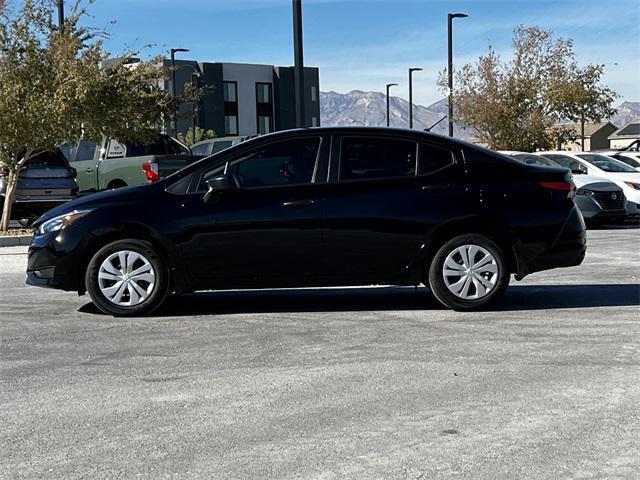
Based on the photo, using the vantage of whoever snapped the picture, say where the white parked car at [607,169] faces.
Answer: facing the viewer and to the right of the viewer

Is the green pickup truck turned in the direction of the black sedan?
no

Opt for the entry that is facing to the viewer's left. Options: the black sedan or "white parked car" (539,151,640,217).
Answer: the black sedan

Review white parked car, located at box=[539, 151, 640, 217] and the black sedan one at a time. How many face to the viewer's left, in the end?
1

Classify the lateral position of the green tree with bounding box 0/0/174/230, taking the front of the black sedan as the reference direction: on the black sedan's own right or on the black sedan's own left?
on the black sedan's own right

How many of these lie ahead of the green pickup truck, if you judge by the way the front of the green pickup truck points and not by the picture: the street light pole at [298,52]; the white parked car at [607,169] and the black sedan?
0

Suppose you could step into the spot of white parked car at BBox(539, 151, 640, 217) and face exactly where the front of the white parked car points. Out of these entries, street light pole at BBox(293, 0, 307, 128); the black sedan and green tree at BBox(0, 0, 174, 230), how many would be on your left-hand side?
0

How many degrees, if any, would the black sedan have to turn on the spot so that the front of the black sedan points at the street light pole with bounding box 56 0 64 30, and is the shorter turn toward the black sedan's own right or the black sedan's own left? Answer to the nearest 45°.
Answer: approximately 45° to the black sedan's own right

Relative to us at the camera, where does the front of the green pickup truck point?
facing away from the viewer and to the left of the viewer

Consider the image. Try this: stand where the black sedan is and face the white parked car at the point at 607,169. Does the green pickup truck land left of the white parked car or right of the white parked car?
left

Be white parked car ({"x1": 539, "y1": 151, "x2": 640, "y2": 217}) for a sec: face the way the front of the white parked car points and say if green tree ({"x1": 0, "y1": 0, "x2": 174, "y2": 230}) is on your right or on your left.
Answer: on your right

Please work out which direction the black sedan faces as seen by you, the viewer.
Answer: facing to the left of the viewer

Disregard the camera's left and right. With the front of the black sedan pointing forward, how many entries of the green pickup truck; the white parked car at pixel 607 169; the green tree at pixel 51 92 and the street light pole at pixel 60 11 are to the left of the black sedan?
0

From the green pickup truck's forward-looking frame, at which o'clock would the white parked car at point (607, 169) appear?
The white parked car is roughly at 5 o'clock from the green pickup truck.
